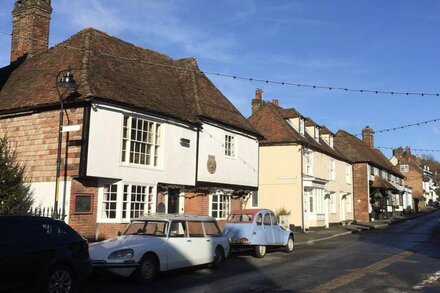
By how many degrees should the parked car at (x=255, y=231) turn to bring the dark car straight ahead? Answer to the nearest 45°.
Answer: approximately 180°

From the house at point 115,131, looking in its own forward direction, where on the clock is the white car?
The white car is roughly at 1 o'clock from the house.

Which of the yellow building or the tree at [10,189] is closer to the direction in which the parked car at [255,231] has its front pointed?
the yellow building

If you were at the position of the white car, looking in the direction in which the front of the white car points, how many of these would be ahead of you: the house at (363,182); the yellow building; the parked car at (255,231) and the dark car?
1

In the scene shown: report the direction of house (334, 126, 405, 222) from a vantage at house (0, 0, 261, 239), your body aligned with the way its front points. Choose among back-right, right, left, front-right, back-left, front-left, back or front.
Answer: left

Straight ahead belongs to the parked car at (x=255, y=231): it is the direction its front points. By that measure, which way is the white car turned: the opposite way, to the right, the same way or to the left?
the opposite way

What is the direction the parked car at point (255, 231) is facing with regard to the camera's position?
facing away from the viewer and to the right of the viewer

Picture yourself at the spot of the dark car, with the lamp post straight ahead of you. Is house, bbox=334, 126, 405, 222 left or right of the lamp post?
right

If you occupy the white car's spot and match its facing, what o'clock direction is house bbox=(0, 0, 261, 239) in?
The house is roughly at 4 o'clock from the white car.

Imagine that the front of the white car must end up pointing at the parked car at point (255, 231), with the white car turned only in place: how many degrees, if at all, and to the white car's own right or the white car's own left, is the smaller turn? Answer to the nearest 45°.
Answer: approximately 180°

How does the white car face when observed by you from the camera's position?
facing the viewer and to the left of the viewer

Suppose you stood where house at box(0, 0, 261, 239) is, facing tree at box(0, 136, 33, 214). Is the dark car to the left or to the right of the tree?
left

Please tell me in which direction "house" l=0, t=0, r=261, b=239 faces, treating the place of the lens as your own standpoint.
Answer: facing the viewer and to the right of the viewer

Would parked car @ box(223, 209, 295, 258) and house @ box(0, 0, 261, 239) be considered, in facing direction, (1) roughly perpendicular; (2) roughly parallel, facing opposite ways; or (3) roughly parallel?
roughly perpendicular

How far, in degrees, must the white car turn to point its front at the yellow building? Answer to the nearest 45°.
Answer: approximately 180°

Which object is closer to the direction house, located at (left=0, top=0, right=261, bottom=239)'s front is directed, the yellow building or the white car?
the white car
